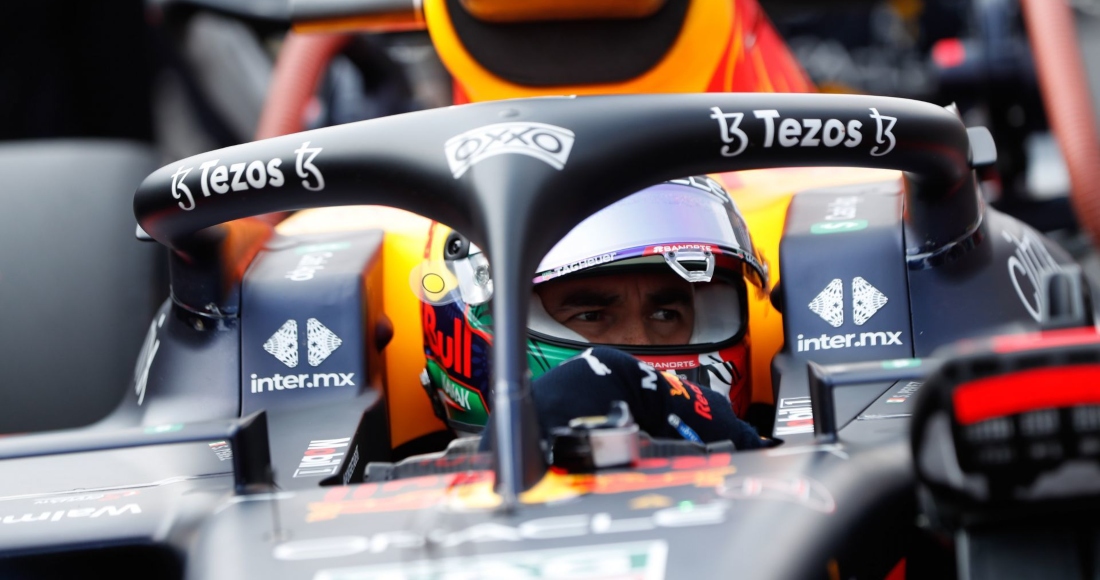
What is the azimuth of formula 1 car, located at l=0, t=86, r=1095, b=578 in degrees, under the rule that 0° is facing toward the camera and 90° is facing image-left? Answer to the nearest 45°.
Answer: approximately 0°

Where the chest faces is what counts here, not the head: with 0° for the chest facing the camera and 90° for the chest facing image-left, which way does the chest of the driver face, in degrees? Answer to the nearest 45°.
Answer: approximately 315°
